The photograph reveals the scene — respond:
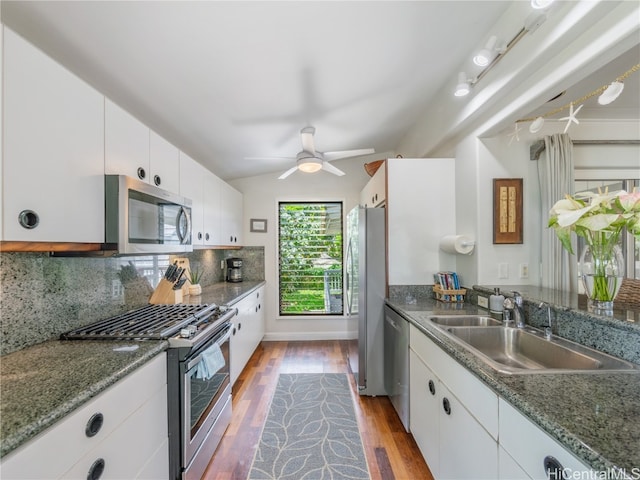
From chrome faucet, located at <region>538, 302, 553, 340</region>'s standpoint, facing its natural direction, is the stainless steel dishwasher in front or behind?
in front

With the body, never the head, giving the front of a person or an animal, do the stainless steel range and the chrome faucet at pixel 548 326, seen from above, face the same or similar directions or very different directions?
very different directions

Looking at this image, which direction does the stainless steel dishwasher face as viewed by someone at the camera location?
facing to the left of the viewer

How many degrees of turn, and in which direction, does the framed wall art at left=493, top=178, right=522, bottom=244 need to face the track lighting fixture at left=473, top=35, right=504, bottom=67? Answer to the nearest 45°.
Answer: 0° — it already faces it

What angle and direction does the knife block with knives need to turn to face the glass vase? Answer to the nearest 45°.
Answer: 0° — it already faces it

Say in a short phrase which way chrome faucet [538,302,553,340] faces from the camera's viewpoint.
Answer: facing to the left of the viewer

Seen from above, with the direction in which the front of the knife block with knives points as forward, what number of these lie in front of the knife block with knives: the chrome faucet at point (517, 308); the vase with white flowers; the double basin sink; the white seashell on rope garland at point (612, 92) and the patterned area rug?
5

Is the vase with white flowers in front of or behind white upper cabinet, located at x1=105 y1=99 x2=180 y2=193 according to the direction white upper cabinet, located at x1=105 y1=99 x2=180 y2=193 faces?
in front
